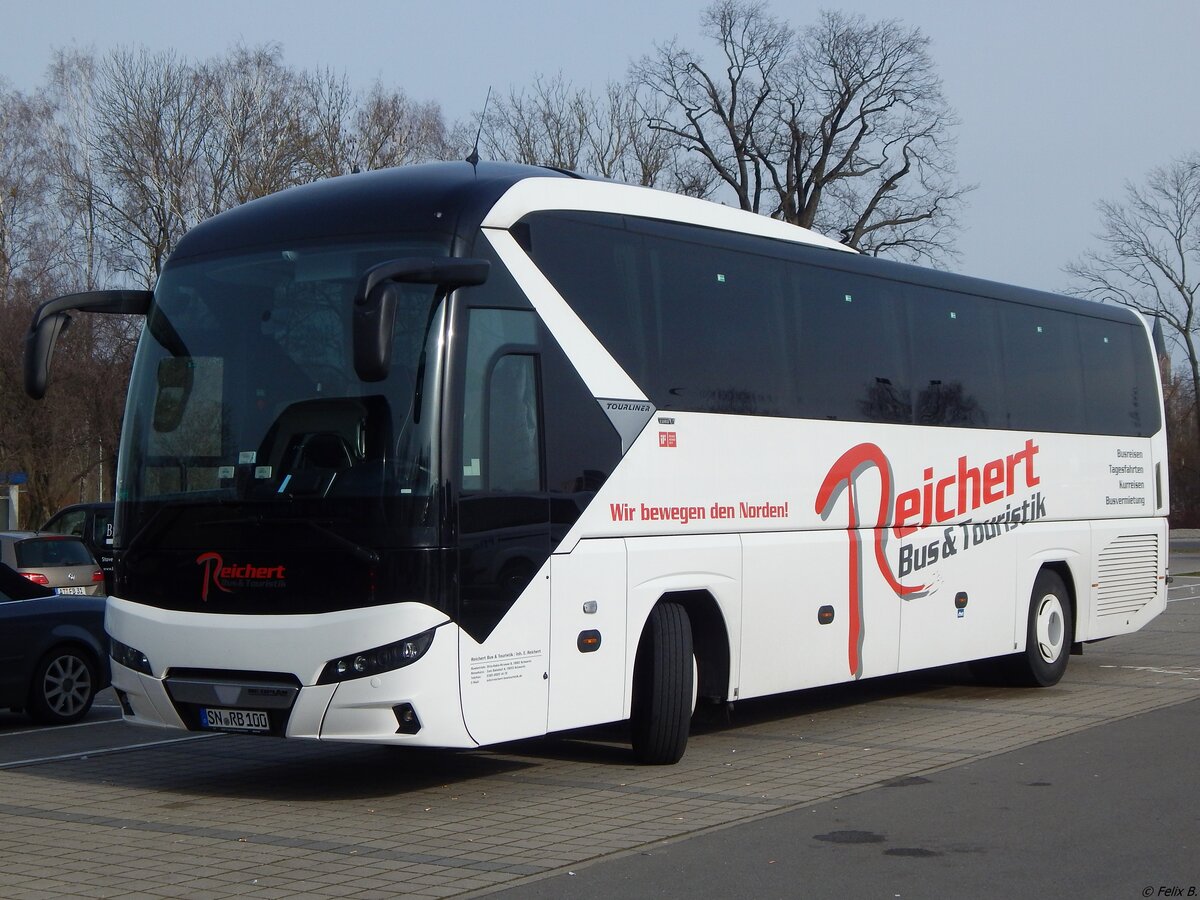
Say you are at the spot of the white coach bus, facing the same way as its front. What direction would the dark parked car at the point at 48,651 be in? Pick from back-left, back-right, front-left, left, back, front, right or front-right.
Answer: right

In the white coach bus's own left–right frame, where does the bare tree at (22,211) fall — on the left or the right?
on its right

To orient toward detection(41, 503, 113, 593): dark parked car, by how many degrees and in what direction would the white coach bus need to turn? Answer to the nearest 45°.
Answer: approximately 90° to its right

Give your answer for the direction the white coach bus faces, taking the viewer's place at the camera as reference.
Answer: facing the viewer and to the left of the viewer

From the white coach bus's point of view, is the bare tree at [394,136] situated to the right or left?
on its right

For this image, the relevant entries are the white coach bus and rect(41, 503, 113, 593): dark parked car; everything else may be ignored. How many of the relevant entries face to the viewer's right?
0

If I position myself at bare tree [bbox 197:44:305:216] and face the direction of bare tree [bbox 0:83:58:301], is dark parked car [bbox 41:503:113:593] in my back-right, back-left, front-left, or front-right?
back-left
